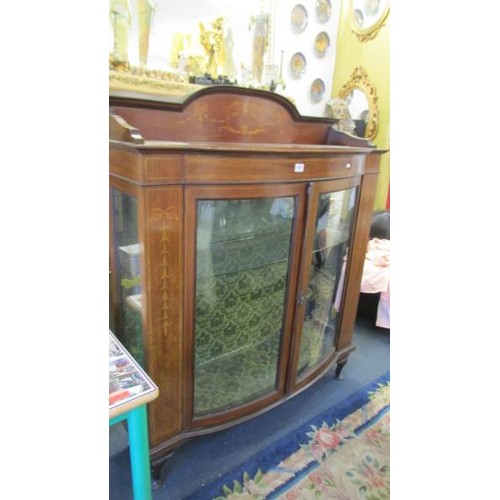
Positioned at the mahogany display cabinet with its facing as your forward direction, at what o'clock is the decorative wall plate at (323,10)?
The decorative wall plate is roughly at 8 o'clock from the mahogany display cabinet.

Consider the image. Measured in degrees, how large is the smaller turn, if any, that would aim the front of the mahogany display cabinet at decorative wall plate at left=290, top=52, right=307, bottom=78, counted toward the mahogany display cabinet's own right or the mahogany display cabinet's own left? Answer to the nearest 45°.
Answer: approximately 135° to the mahogany display cabinet's own left

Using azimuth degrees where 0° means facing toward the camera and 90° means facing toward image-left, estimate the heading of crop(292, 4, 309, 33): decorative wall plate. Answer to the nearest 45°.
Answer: approximately 315°

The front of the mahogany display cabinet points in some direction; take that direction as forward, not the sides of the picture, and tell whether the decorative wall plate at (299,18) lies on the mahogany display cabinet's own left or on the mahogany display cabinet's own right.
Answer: on the mahogany display cabinet's own left

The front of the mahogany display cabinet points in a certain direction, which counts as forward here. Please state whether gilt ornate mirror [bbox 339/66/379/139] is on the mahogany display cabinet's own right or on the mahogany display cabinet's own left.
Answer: on the mahogany display cabinet's own left

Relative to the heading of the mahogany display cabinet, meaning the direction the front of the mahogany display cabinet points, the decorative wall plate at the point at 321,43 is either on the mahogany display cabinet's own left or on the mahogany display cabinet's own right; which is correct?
on the mahogany display cabinet's own left

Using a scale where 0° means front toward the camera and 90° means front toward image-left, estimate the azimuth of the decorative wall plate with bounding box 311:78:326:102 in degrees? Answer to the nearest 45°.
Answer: approximately 315°
